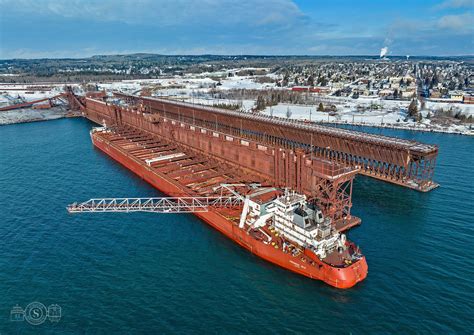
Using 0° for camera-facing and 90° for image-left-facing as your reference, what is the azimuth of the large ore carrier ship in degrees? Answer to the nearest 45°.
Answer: approximately 135°
